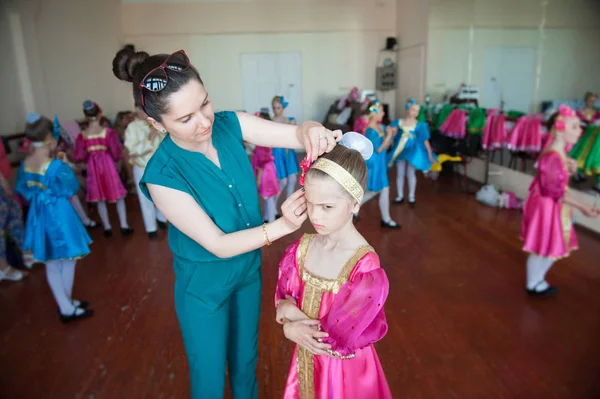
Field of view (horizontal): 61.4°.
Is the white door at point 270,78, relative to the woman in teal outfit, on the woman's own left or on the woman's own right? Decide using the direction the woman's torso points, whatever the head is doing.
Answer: on the woman's own left

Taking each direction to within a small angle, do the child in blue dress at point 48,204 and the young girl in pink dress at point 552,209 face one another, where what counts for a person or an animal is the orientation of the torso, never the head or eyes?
no

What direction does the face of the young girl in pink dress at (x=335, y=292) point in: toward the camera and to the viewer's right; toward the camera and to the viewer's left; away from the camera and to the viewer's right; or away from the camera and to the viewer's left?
toward the camera and to the viewer's left

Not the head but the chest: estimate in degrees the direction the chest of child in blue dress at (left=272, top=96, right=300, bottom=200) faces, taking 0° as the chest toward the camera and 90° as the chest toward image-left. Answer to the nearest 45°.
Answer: approximately 45°

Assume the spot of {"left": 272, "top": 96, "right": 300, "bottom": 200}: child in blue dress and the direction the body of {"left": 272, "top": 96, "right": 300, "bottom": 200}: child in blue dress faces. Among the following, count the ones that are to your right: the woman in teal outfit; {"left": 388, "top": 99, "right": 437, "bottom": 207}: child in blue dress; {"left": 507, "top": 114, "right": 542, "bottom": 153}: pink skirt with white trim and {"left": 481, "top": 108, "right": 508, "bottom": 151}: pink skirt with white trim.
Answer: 0

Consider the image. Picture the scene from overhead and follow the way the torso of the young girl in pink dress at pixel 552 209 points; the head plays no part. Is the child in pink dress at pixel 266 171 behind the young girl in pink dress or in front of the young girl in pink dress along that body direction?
behind

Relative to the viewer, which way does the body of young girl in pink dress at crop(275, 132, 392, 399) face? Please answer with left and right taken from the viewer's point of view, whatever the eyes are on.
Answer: facing the viewer and to the left of the viewer

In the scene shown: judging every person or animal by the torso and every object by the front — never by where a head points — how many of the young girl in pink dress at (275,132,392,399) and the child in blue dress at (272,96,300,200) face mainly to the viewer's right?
0

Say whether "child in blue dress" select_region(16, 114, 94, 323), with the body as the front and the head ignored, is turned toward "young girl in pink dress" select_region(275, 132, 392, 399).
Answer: no

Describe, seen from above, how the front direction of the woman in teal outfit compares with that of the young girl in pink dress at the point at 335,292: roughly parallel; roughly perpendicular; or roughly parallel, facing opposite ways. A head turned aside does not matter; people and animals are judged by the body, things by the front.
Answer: roughly perpendicular

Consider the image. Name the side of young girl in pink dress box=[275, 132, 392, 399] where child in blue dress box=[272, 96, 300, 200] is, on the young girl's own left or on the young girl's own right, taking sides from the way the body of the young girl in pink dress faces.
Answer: on the young girl's own right

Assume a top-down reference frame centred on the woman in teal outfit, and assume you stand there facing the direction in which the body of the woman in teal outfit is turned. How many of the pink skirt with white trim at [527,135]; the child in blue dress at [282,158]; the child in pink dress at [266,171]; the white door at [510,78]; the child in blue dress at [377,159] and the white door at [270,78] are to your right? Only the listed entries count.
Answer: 0

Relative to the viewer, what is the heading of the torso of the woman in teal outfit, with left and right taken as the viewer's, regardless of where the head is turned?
facing the viewer and to the right of the viewer
